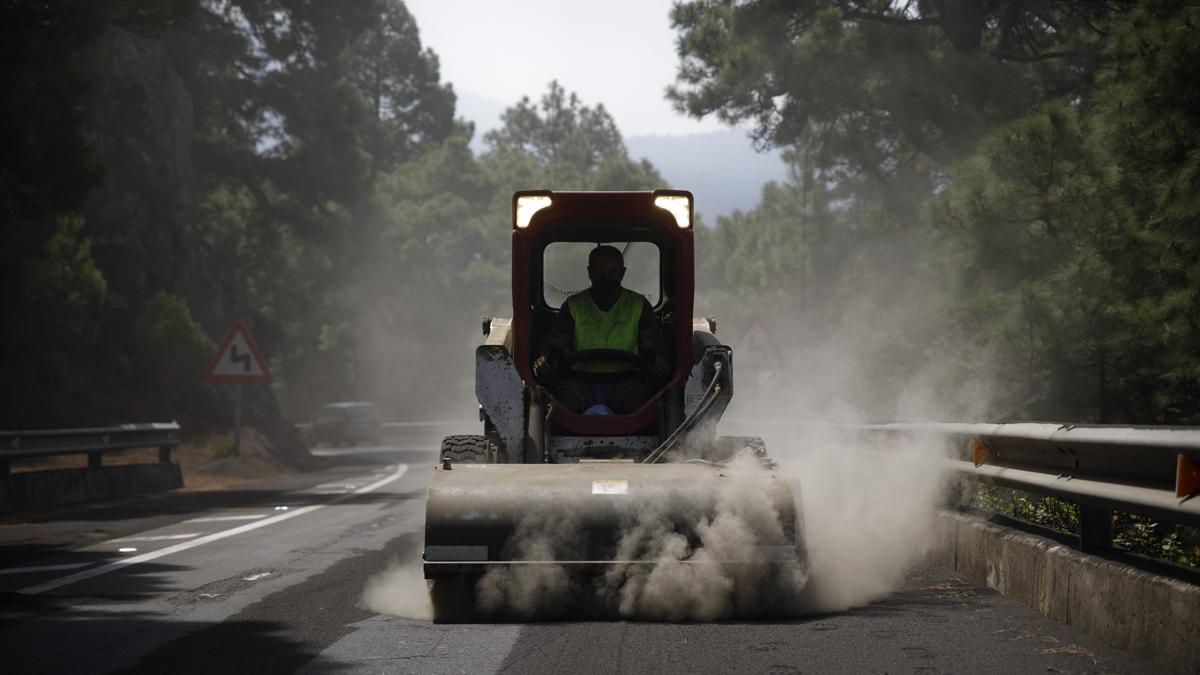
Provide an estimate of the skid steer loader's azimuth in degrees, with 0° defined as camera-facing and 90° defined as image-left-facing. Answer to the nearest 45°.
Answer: approximately 0°

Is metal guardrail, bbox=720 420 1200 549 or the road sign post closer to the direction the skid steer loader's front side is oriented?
the metal guardrail

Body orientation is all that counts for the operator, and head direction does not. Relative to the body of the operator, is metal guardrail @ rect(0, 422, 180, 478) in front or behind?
behind

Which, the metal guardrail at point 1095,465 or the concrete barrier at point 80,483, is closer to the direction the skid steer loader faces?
the metal guardrail

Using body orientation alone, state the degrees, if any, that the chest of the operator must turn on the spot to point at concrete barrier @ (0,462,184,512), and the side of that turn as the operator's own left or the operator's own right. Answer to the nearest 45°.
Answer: approximately 135° to the operator's own right

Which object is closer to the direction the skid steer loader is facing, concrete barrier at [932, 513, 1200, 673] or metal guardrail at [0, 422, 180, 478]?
the concrete barrier

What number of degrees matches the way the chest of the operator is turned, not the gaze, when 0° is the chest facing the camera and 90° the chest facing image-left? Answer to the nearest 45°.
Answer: approximately 0°

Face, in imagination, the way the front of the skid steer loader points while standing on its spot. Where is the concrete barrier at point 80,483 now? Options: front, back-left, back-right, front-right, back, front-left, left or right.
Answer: back-right

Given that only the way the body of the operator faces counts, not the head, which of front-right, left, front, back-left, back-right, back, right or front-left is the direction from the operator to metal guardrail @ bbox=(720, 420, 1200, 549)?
front-left

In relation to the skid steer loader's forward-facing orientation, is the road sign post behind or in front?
behind
